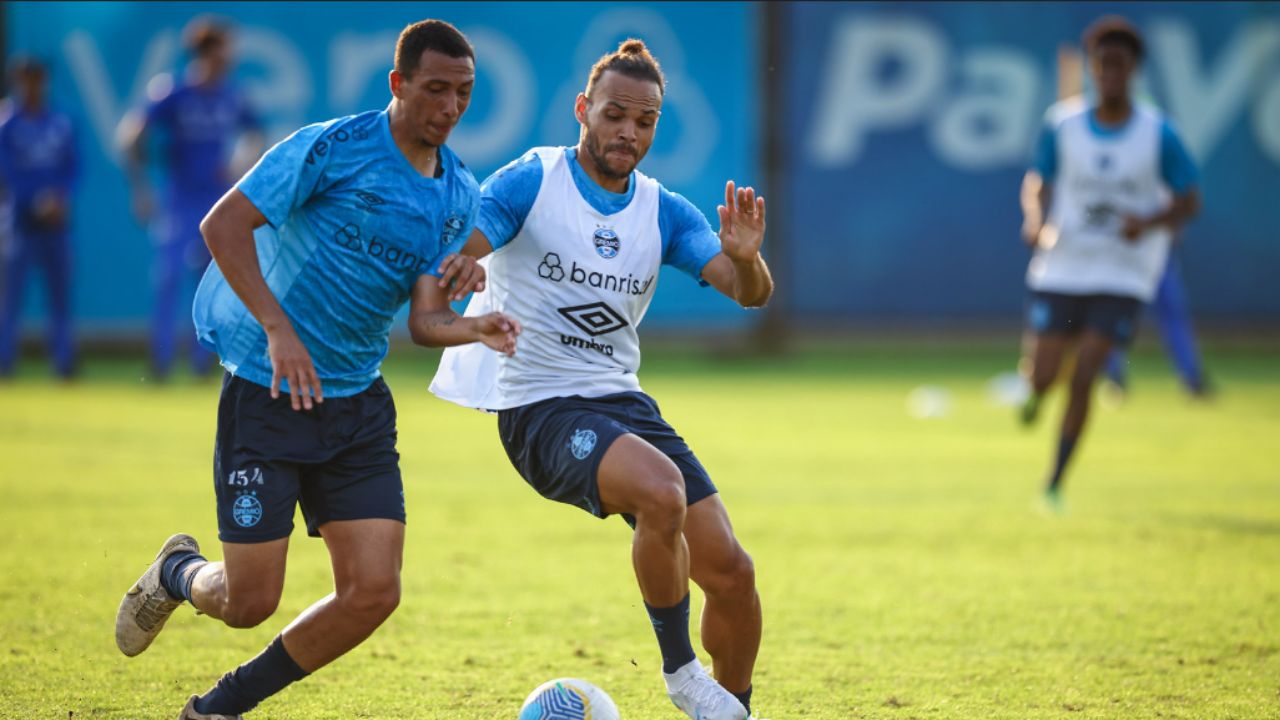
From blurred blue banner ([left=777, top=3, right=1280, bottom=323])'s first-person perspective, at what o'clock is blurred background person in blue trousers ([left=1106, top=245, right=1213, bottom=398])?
The blurred background person in blue trousers is roughly at 11 o'clock from the blurred blue banner.

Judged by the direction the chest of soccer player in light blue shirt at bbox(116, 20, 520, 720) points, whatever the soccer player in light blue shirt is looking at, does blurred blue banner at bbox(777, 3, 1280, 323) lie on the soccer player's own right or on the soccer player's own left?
on the soccer player's own left

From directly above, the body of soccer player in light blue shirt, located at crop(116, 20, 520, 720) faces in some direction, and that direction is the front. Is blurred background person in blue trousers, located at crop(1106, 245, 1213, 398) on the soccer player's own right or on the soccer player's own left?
on the soccer player's own left

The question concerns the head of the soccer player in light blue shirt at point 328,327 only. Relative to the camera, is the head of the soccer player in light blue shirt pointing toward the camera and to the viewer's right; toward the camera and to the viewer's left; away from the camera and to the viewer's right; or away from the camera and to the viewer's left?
toward the camera and to the viewer's right

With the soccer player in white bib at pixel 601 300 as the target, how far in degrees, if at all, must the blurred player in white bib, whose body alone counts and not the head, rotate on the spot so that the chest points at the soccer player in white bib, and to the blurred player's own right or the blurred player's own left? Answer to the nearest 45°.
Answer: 0° — they already face them

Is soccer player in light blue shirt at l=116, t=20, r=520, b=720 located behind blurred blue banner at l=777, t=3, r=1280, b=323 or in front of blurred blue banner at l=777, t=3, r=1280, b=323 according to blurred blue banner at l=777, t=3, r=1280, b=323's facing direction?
in front

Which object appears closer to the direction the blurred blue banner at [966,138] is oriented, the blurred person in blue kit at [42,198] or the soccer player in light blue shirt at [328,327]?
the soccer player in light blue shirt

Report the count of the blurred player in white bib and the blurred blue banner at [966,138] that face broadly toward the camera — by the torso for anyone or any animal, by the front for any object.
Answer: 2

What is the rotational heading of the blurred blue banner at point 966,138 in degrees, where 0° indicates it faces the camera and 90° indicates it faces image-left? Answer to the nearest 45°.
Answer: approximately 0°

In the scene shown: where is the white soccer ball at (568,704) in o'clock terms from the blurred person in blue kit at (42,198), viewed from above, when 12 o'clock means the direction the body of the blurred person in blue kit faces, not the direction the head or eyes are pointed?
The white soccer ball is roughly at 12 o'clock from the blurred person in blue kit.

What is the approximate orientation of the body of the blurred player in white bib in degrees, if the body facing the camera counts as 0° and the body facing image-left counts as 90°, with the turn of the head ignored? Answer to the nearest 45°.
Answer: approximately 0°

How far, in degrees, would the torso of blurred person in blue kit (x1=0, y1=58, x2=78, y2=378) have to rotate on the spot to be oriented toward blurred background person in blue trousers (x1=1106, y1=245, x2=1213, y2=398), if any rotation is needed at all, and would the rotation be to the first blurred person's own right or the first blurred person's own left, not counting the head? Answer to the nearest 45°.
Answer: approximately 45° to the first blurred person's own left
